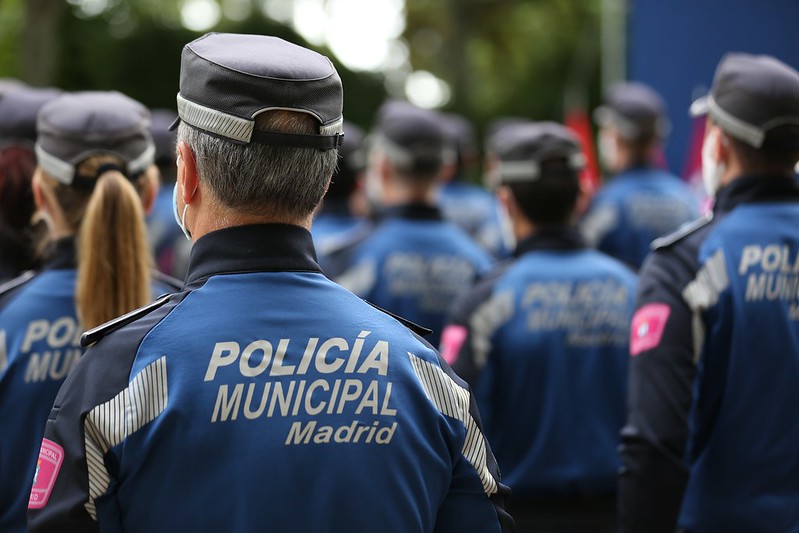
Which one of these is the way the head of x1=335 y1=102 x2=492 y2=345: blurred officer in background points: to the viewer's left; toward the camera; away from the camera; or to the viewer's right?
away from the camera

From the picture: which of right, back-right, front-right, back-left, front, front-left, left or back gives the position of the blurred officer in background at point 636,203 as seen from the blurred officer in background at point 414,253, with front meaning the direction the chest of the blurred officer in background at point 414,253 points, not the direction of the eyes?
right

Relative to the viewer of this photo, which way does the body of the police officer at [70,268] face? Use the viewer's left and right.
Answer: facing away from the viewer

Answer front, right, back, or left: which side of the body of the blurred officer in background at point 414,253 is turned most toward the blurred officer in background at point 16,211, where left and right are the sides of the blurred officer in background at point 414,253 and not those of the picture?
left

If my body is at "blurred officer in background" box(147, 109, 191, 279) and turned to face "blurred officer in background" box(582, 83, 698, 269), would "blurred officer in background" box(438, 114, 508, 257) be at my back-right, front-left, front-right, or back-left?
front-left

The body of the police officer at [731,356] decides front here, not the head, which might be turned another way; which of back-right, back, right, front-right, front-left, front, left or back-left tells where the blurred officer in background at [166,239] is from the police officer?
front

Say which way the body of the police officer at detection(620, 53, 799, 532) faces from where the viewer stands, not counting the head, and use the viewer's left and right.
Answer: facing away from the viewer and to the left of the viewer

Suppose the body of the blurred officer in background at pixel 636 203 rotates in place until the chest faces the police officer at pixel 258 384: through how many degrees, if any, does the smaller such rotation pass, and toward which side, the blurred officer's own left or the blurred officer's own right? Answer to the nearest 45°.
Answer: approximately 135° to the blurred officer's own left

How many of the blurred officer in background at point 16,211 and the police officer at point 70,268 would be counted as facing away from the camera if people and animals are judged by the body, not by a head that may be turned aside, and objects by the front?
2

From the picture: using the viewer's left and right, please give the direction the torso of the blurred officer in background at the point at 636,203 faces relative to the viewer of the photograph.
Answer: facing away from the viewer and to the left of the viewer

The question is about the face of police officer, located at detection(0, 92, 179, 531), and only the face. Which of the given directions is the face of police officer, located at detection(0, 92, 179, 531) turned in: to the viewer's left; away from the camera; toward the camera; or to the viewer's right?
away from the camera

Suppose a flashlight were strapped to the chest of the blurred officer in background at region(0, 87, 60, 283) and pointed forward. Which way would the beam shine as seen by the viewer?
away from the camera

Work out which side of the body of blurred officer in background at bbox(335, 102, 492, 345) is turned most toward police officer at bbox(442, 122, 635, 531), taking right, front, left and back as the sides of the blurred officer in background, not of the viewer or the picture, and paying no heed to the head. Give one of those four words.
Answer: back

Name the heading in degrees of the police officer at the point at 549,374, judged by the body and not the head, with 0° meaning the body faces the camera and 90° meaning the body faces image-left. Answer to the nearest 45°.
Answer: approximately 135°
